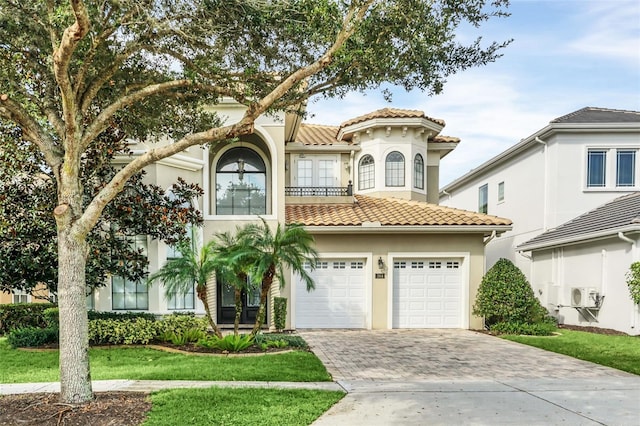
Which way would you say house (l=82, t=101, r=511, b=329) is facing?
toward the camera

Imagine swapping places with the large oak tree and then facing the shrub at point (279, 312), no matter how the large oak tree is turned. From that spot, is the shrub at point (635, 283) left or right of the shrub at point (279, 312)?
right

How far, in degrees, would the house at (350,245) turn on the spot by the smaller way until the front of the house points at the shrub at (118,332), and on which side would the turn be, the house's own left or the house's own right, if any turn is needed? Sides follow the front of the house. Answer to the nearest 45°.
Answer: approximately 45° to the house's own right

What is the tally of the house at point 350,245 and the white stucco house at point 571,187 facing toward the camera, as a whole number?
2

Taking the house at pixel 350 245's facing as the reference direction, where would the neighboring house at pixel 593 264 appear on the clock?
The neighboring house is roughly at 9 o'clock from the house.

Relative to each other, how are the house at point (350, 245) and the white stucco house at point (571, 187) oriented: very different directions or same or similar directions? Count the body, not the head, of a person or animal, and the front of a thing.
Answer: same or similar directions

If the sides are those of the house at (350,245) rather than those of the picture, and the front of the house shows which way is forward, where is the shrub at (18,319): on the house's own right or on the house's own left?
on the house's own right

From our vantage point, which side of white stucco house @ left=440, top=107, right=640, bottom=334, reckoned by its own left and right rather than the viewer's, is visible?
front

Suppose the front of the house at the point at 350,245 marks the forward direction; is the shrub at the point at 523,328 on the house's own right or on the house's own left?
on the house's own left

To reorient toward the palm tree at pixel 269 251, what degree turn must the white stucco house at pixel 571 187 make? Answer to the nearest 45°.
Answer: approximately 45° to its right

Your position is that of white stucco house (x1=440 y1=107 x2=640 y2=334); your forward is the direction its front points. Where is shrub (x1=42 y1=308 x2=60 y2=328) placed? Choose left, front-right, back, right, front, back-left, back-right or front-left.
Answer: front-right

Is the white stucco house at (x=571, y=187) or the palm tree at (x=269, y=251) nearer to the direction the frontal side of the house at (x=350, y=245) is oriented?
the palm tree
